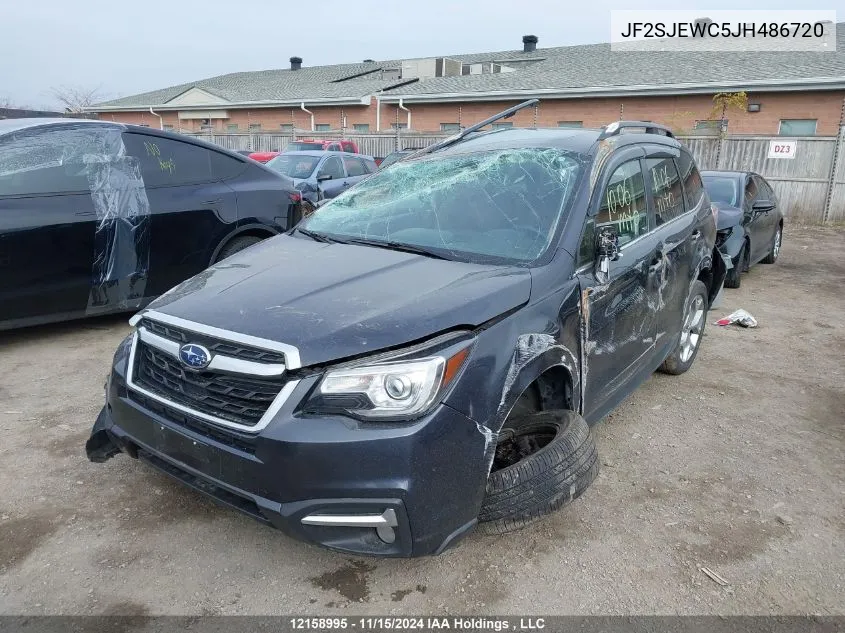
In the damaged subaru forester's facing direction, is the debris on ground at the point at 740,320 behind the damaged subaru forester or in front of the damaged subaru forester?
behind

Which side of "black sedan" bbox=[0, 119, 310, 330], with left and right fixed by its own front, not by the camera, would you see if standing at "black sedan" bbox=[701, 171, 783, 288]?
back

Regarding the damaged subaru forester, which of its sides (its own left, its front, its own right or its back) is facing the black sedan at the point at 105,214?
right

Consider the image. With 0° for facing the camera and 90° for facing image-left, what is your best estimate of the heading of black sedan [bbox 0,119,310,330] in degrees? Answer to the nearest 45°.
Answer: approximately 90°

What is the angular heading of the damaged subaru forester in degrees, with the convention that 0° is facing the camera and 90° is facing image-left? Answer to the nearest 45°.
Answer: approximately 45°

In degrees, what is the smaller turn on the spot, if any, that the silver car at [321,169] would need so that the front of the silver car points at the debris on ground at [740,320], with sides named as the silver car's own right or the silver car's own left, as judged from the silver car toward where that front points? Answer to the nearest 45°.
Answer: approximately 90° to the silver car's own left

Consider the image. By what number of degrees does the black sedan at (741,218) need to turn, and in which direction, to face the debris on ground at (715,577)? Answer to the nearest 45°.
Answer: approximately 45° to its left

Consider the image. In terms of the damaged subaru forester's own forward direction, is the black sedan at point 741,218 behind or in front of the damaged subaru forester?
behind
